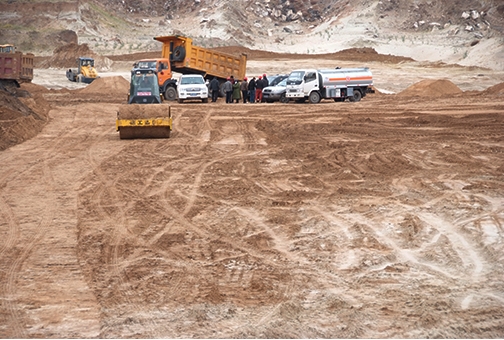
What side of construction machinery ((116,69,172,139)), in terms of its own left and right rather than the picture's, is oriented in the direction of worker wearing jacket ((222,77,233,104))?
back

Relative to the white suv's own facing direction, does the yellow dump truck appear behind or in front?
behind

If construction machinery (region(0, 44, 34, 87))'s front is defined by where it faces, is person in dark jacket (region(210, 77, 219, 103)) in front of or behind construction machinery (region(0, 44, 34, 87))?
behind

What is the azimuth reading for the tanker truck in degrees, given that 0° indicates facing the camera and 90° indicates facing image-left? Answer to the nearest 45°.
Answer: approximately 45°

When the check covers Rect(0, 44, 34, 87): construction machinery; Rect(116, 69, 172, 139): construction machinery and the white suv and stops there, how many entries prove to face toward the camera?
2

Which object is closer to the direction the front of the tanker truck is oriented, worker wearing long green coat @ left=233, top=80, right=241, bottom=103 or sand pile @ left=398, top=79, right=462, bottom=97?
the worker wearing long green coat

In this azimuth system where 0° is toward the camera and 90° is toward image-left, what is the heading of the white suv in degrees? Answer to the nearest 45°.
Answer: approximately 0°

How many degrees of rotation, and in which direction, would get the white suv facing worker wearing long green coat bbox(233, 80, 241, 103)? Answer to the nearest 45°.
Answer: approximately 90° to its left

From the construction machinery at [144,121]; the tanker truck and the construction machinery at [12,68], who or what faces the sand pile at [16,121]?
the tanker truck

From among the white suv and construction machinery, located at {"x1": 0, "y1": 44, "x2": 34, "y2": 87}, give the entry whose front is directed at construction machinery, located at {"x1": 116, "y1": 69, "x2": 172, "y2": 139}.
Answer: the white suv
